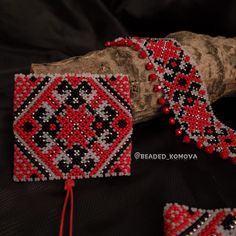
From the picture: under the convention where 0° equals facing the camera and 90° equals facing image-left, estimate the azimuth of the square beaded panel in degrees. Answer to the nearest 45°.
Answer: approximately 0°
